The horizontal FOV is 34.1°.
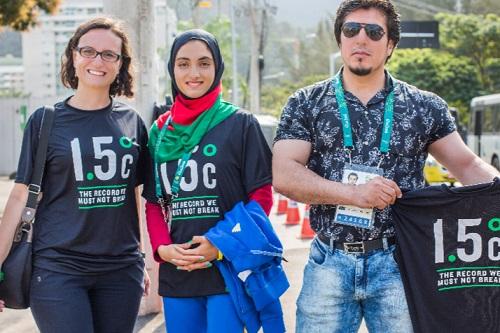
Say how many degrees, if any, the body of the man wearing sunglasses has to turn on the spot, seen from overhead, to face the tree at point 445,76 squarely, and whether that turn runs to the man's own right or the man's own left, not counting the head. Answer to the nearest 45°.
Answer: approximately 180°

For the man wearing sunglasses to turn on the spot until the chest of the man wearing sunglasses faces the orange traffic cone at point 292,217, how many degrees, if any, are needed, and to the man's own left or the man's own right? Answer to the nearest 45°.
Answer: approximately 180°

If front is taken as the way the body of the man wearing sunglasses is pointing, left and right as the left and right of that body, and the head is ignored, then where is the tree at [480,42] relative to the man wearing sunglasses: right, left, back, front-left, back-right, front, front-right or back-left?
back

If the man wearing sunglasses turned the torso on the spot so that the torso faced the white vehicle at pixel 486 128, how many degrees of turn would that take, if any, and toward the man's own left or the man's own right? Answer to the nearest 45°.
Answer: approximately 180°

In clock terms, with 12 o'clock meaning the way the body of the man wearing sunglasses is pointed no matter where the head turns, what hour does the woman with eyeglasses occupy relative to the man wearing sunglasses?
The woman with eyeglasses is roughly at 3 o'clock from the man wearing sunglasses.

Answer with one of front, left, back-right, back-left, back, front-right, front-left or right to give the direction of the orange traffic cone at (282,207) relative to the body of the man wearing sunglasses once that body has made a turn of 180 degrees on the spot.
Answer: front

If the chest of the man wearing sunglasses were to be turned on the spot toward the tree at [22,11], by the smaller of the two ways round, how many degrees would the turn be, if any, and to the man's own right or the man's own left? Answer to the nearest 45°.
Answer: approximately 135° to the man's own right
